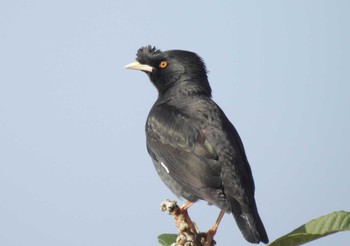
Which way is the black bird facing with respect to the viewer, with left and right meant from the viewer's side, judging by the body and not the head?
facing away from the viewer and to the left of the viewer

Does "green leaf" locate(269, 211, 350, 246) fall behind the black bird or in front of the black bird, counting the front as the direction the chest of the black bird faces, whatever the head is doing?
behind
